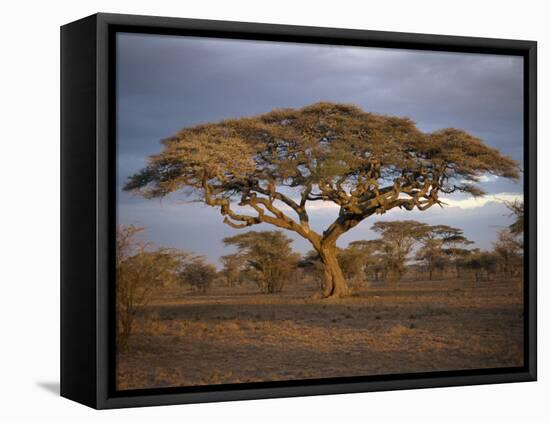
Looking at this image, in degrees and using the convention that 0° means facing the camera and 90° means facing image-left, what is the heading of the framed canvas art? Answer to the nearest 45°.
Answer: approximately 315°
